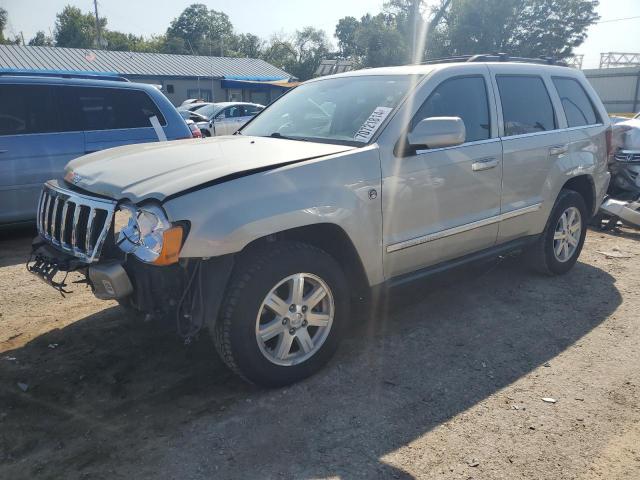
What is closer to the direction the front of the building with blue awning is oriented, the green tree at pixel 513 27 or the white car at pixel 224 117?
the white car

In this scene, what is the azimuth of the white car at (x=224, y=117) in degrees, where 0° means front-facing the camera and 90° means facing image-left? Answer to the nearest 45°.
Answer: approximately 45°

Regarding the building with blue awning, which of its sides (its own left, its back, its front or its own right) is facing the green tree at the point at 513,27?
left

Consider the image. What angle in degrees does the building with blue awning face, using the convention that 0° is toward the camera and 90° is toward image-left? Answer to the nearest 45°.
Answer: approximately 0°

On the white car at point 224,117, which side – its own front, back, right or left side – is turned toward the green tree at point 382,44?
back

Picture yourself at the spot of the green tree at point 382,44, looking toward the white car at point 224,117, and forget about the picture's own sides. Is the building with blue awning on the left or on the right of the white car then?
right

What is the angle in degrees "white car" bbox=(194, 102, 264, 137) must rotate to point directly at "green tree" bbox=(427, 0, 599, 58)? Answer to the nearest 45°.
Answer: approximately 180°
